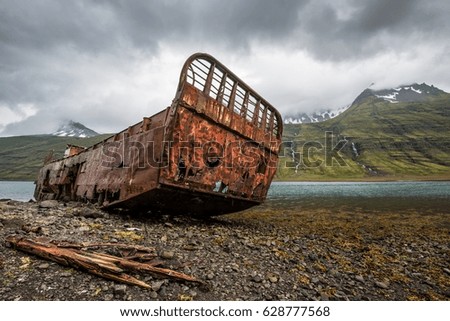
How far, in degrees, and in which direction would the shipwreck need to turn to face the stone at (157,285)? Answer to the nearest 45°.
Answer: approximately 45° to its right

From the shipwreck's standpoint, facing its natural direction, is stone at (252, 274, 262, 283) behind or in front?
in front

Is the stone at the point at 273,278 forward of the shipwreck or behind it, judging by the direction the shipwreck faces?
forward

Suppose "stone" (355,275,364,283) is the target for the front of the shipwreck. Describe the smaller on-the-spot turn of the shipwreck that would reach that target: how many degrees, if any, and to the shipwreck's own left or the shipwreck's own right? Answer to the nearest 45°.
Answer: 0° — it already faces it

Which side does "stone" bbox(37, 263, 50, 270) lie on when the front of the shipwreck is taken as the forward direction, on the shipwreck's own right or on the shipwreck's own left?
on the shipwreck's own right

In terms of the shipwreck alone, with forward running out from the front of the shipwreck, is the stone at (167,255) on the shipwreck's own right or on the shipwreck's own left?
on the shipwreck's own right

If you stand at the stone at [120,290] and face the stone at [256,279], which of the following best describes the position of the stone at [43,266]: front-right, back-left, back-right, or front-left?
back-left
